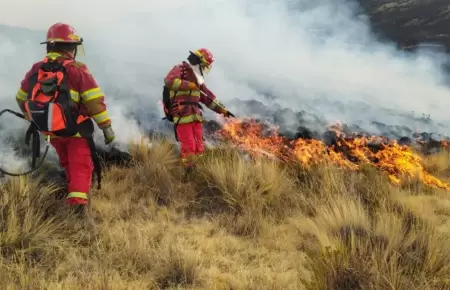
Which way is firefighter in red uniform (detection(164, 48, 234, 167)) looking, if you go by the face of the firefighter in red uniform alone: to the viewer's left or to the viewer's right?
to the viewer's right

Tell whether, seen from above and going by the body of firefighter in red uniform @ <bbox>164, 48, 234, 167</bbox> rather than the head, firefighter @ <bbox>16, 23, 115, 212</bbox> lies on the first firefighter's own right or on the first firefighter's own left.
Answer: on the first firefighter's own right
